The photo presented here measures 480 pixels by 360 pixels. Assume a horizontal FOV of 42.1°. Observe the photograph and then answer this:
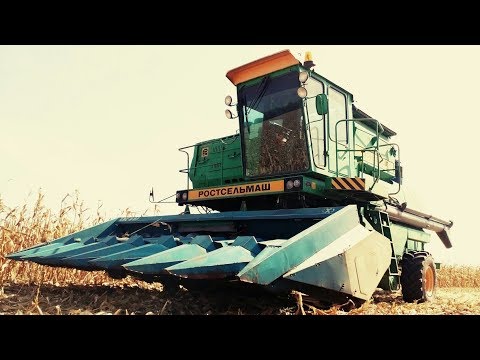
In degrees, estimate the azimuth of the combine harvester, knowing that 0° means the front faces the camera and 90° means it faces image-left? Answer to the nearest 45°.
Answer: approximately 45°
